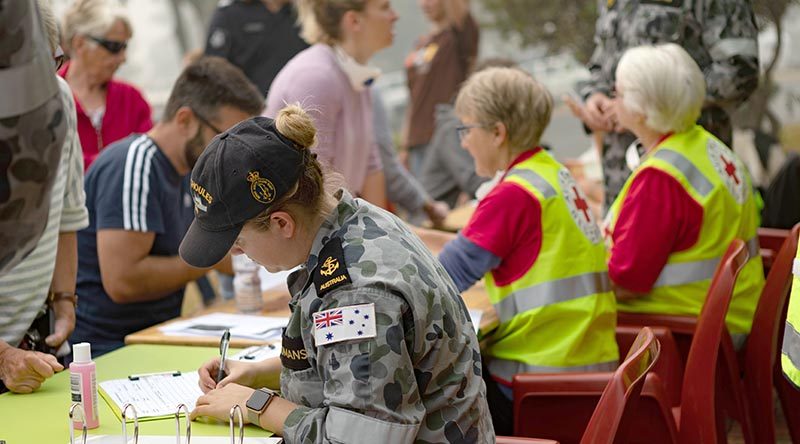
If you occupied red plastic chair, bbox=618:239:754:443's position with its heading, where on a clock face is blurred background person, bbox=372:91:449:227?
The blurred background person is roughly at 2 o'clock from the red plastic chair.

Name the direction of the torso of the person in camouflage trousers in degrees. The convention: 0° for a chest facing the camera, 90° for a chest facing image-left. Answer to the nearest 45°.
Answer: approximately 45°

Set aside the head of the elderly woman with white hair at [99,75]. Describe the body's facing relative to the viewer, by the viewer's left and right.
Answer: facing the viewer and to the right of the viewer

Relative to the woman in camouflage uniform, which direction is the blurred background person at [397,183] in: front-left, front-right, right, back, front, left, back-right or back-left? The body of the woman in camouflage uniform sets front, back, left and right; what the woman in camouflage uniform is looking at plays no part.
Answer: right

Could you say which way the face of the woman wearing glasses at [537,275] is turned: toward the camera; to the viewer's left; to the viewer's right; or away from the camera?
to the viewer's left

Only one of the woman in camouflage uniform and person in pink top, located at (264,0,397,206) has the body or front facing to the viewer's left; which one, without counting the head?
the woman in camouflage uniform

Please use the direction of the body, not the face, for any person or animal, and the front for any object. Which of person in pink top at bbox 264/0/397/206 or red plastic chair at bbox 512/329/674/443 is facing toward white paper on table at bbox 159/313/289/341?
the red plastic chair

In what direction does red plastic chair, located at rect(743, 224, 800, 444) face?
to the viewer's left

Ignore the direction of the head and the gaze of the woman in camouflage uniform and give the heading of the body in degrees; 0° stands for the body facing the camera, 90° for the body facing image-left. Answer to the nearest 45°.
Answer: approximately 90°

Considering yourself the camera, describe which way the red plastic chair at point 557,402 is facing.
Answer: facing to the left of the viewer

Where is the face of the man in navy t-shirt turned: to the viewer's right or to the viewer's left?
to the viewer's right

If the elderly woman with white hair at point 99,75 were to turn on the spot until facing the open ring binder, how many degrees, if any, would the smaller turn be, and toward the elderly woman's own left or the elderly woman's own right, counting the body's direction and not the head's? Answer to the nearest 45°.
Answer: approximately 45° to the elderly woman's own right

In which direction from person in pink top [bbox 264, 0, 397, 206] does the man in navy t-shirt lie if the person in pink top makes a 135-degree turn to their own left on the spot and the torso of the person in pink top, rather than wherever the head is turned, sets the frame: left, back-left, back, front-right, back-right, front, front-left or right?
left

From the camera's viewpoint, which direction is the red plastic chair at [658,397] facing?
to the viewer's left

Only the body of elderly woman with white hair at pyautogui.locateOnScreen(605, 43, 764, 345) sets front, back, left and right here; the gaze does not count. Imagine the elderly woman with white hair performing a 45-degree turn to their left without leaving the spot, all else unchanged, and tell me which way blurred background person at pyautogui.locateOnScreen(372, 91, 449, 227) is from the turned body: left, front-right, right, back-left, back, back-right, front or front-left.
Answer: front-right

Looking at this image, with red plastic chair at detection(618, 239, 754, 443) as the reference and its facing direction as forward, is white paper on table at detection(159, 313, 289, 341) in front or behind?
in front

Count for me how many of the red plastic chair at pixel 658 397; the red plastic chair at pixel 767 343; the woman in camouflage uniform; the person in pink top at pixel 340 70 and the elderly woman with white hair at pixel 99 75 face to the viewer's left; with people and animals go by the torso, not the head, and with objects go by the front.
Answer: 3

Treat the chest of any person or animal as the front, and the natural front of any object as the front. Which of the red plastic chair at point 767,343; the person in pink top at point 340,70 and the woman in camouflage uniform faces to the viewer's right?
the person in pink top

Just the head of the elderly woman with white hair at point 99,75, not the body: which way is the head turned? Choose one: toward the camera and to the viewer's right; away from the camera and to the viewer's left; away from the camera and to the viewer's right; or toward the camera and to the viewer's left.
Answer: toward the camera and to the viewer's right

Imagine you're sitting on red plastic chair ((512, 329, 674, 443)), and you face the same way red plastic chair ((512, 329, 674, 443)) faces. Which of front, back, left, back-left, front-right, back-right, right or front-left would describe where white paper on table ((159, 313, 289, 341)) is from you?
front
